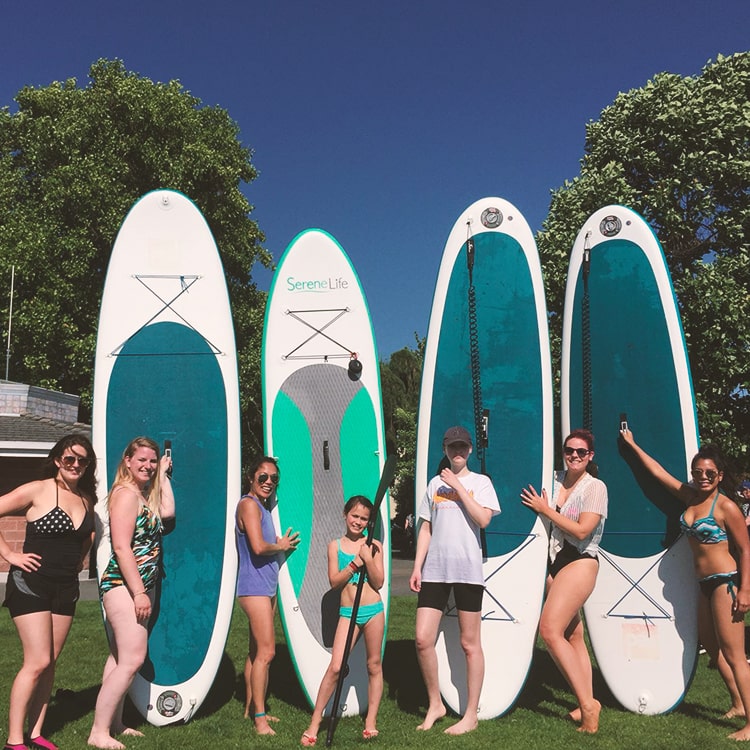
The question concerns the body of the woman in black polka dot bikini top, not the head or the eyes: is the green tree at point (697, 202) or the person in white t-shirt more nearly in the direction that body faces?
the person in white t-shirt

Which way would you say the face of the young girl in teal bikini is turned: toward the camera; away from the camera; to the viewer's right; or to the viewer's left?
toward the camera

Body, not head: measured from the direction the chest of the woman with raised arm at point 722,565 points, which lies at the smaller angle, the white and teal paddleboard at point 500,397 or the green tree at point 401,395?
the white and teal paddleboard

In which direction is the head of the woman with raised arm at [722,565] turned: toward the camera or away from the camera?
toward the camera

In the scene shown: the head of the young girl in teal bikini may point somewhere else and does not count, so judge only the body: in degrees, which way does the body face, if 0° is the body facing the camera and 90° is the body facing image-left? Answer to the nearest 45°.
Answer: approximately 0°

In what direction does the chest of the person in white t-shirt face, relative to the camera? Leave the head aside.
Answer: toward the camera

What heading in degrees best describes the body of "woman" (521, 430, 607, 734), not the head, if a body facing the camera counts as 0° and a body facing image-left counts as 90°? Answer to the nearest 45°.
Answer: approximately 45°

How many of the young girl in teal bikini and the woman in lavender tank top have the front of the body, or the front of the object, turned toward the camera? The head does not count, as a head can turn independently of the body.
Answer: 1

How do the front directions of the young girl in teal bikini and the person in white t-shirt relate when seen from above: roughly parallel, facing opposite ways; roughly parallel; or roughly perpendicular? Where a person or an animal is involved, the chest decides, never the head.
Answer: roughly parallel

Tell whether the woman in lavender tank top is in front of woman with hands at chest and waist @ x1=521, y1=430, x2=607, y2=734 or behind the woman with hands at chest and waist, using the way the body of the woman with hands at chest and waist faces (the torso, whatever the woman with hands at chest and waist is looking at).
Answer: in front

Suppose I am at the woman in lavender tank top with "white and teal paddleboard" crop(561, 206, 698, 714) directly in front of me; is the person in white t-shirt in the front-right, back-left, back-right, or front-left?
front-right

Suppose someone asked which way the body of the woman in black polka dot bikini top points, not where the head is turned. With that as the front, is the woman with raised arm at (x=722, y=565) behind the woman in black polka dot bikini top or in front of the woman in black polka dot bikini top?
in front

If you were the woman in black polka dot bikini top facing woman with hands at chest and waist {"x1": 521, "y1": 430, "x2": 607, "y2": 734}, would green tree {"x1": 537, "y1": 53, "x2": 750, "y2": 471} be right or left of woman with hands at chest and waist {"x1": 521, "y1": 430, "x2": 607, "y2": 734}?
left

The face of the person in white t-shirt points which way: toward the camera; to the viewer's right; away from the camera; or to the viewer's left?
toward the camera

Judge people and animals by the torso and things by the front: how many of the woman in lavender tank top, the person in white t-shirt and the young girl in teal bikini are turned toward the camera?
2
